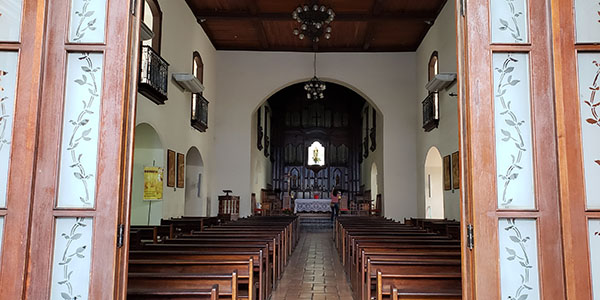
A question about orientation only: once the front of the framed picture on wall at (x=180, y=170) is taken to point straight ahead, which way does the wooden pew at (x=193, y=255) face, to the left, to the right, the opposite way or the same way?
to the left

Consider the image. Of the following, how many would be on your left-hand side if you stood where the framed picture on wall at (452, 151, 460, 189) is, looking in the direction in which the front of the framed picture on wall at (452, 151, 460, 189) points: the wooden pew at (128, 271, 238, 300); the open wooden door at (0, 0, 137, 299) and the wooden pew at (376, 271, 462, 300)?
3

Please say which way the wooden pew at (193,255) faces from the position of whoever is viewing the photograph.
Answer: facing away from the viewer

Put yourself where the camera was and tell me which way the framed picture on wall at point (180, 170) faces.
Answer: facing to the right of the viewer

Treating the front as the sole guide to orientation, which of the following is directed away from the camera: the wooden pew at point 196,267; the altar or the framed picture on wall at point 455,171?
the wooden pew

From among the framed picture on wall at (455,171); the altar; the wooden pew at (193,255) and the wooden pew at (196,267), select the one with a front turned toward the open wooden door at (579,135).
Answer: the altar

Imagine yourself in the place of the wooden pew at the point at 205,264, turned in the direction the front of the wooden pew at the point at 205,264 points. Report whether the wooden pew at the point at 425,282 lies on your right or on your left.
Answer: on your right

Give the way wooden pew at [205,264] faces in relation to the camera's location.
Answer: facing away from the viewer

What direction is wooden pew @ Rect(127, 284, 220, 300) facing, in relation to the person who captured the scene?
facing away from the viewer

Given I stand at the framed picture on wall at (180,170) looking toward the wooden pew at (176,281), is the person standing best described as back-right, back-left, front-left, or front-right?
back-left

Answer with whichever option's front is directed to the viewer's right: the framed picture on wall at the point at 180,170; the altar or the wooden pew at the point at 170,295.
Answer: the framed picture on wall

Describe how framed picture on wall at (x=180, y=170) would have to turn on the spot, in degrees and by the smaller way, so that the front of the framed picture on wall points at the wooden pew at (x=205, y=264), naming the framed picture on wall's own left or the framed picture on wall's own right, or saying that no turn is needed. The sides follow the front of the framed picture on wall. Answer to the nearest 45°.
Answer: approximately 90° to the framed picture on wall's own right

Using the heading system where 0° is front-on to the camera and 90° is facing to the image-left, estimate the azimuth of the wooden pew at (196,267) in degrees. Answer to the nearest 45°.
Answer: approximately 180°

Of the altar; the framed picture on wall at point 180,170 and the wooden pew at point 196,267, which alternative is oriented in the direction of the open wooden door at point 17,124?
the altar

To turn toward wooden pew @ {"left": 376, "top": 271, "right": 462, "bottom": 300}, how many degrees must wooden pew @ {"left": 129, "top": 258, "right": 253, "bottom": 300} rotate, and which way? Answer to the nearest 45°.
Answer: approximately 135° to its right

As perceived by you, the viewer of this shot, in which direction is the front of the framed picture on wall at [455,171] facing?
facing to the left of the viewer
